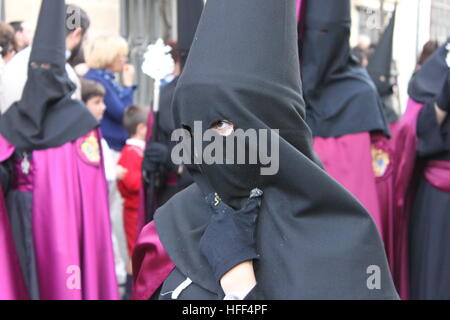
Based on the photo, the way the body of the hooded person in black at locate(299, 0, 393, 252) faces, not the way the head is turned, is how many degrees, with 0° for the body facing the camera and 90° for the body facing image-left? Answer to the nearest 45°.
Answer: approximately 45°

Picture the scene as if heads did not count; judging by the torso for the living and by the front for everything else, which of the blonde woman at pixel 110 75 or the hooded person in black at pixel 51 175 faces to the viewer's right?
the blonde woman

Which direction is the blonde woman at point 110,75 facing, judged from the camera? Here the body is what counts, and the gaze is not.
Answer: to the viewer's right

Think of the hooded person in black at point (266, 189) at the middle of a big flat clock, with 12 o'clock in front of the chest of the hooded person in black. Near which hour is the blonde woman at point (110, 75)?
The blonde woman is roughly at 4 o'clock from the hooded person in black.

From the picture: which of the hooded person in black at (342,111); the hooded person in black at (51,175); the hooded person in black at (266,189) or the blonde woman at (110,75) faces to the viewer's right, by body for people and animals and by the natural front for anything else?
the blonde woman

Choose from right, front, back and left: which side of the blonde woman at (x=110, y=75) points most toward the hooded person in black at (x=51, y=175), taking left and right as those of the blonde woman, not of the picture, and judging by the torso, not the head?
right

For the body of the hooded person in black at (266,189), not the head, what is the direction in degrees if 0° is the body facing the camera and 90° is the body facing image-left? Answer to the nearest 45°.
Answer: approximately 45°

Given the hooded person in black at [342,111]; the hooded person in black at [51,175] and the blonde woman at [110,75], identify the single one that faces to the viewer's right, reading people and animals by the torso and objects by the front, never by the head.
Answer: the blonde woman
